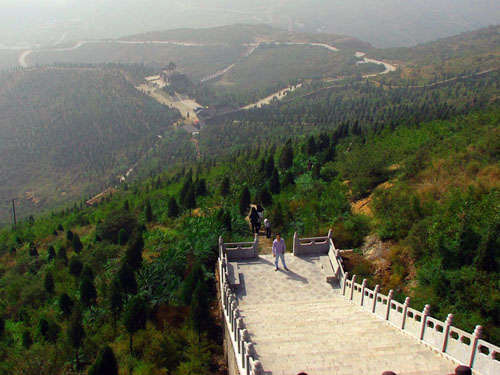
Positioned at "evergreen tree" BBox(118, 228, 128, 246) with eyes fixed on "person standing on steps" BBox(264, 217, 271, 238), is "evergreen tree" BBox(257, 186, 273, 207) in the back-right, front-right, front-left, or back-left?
front-left

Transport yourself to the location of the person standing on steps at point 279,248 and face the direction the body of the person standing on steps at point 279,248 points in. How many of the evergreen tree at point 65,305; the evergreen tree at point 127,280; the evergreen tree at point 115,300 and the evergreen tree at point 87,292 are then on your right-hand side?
4

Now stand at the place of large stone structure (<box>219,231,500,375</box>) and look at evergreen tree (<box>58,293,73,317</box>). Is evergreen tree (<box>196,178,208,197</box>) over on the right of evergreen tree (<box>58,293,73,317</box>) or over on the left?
right

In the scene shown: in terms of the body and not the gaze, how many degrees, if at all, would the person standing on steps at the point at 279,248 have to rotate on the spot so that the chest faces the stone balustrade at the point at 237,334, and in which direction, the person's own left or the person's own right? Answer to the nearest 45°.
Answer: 0° — they already face it

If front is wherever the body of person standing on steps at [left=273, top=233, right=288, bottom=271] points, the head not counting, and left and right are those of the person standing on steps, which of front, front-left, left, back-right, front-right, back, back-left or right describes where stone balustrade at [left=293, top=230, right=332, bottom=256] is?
back-left

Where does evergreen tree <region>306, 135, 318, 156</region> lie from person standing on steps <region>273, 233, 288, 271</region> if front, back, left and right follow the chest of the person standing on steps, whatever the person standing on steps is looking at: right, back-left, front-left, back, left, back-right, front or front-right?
back

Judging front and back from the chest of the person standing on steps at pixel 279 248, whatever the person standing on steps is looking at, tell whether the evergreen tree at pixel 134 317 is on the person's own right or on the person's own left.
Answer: on the person's own right

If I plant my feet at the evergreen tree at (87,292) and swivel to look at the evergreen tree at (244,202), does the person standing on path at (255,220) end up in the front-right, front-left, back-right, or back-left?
front-right

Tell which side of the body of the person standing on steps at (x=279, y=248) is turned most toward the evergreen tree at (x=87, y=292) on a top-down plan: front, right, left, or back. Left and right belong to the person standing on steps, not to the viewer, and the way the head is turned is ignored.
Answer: right

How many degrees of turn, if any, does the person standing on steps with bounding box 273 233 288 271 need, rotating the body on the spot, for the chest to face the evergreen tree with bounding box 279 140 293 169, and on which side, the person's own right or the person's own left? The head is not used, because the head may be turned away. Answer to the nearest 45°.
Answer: approximately 180°

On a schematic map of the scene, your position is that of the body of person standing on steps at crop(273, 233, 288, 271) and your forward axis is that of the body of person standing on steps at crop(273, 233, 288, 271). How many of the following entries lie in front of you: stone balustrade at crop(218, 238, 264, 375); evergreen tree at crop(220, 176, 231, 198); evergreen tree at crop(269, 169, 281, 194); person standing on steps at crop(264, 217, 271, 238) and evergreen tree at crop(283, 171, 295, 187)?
1

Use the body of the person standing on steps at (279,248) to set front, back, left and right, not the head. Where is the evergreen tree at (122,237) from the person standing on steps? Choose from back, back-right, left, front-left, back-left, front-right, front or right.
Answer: back-right

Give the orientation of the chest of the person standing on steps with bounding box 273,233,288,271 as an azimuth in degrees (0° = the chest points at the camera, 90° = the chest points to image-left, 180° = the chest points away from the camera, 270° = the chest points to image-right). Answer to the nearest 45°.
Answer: approximately 0°

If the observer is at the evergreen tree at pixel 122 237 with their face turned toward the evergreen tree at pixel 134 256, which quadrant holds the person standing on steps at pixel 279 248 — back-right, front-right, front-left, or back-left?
front-left
